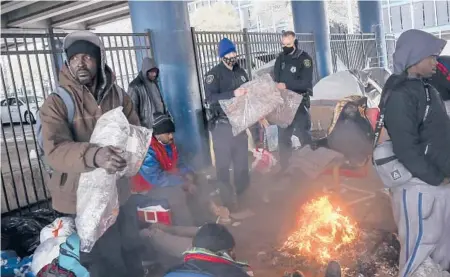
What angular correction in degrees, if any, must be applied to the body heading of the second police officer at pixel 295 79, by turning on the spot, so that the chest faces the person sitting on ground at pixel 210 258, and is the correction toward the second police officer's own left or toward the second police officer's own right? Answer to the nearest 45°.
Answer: approximately 45° to the second police officer's own left

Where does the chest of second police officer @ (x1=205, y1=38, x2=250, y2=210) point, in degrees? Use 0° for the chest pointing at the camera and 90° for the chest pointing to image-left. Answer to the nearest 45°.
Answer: approximately 315°

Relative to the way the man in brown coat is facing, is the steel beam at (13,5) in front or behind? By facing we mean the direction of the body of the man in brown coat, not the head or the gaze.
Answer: behind

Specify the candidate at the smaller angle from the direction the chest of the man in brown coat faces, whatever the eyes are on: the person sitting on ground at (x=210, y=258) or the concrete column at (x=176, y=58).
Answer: the person sitting on ground

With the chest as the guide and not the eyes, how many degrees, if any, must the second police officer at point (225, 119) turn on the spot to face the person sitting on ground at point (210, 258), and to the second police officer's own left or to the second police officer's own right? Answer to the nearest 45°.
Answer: approximately 45° to the second police officer's own right

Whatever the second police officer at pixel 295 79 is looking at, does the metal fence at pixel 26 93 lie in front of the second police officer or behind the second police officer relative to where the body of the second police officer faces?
in front

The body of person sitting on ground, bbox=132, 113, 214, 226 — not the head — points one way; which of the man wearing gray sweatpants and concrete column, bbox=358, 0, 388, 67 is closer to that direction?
the man wearing gray sweatpants

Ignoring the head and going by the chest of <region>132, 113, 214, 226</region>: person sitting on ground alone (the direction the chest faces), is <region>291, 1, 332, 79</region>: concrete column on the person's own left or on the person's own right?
on the person's own left
